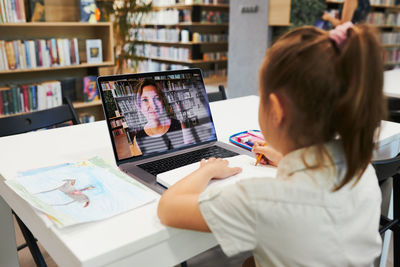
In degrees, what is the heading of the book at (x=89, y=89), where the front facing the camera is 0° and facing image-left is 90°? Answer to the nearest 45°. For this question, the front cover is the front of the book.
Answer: approximately 0°

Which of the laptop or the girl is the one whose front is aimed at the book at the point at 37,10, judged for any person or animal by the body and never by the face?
the girl

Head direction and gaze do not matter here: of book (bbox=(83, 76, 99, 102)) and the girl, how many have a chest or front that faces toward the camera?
1

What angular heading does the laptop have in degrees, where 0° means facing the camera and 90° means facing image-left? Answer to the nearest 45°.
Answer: approximately 315°

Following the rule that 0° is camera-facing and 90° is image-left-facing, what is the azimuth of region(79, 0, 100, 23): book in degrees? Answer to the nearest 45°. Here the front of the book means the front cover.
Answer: approximately 0°

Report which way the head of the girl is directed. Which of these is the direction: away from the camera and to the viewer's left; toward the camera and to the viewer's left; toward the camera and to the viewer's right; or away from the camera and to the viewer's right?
away from the camera and to the viewer's left
